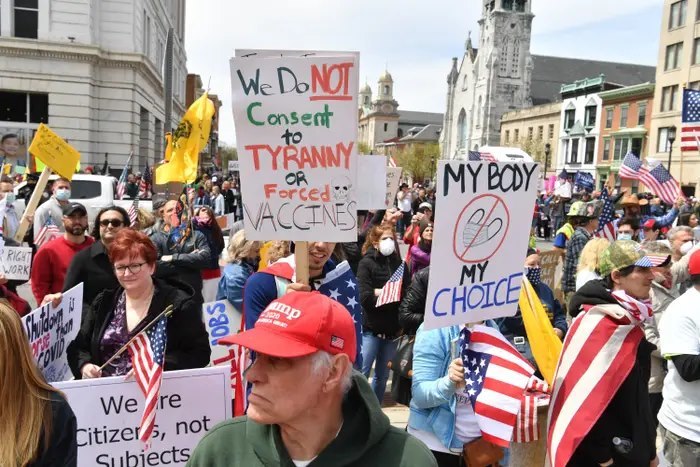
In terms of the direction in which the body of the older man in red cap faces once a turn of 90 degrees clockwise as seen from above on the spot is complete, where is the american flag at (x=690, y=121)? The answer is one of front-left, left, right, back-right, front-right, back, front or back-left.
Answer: right

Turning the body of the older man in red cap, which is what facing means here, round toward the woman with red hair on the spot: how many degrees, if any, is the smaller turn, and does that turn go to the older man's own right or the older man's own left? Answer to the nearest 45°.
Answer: approximately 90° to the older man's own right

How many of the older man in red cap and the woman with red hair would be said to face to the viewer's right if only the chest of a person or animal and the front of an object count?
0

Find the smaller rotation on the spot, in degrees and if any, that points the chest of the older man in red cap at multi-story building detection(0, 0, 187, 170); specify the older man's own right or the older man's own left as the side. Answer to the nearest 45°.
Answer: approximately 90° to the older man's own right

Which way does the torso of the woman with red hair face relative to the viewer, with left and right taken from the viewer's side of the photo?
facing the viewer and to the left of the viewer

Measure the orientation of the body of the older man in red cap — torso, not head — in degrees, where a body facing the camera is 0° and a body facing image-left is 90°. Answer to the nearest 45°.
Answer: approximately 45°

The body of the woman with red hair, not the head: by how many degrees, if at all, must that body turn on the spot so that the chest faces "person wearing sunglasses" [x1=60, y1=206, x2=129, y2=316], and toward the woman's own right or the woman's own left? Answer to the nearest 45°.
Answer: approximately 135° to the woman's own right

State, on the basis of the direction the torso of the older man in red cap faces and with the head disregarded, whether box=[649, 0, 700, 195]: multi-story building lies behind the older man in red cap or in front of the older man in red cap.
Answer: behind

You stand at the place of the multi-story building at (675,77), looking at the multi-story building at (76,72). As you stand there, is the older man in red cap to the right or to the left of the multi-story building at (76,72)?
left

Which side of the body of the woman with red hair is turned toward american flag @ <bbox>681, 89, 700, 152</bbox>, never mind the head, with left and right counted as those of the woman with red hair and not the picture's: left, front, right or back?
back

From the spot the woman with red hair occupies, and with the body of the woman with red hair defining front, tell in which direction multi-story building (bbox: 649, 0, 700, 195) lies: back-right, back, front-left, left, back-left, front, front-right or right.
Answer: back
